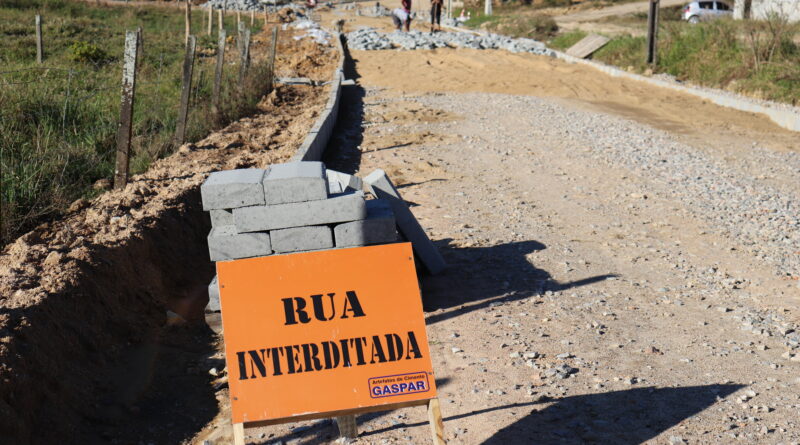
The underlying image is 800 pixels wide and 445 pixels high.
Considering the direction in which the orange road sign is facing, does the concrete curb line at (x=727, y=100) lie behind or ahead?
behind

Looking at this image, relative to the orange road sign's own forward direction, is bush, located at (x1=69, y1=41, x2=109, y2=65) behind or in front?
behind

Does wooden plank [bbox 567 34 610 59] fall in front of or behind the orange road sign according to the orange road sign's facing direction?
behind

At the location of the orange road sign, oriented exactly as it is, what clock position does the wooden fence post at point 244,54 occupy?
The wooden fence post is roughly at 6 o'clock from the orange road sign.

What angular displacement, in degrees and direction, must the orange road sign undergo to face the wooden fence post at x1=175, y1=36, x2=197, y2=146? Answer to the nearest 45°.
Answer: approximately 180°

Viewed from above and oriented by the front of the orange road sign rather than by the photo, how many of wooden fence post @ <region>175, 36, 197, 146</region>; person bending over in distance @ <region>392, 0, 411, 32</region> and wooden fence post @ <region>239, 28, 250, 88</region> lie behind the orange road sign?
3

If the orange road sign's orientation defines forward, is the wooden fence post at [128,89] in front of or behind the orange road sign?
behind

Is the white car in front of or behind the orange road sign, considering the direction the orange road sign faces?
behind

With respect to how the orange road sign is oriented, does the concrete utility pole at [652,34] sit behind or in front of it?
behind

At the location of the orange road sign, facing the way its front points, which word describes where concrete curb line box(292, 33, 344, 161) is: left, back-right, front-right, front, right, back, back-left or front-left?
back

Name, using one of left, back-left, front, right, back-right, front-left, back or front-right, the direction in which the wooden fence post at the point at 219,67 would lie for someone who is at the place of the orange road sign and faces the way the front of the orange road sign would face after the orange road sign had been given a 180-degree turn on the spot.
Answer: front

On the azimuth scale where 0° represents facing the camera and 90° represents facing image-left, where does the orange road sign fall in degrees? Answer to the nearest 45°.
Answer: approximately 0°

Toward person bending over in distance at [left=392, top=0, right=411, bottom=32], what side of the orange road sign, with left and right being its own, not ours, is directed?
back
